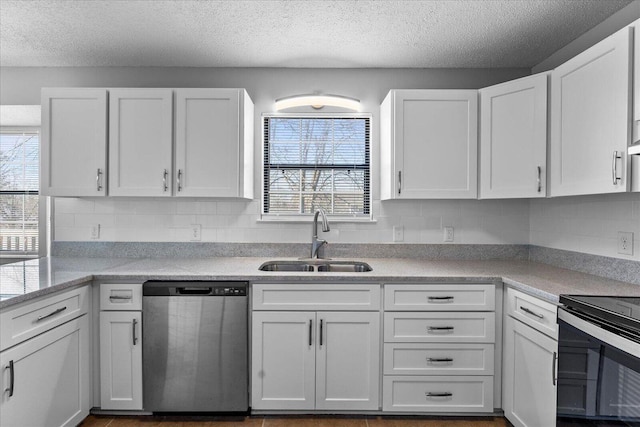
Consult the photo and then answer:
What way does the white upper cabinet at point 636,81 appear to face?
to the viewer's left

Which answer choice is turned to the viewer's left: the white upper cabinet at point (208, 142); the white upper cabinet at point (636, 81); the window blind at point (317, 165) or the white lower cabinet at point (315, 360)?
the white upper cabinet at point (636, 81)

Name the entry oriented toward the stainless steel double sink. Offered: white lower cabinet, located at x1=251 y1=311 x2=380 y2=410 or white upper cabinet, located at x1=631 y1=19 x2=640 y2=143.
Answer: the white upper cabinet

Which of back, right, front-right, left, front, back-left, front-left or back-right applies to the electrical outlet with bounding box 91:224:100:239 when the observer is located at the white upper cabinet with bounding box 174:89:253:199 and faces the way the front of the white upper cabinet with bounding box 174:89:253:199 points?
back-right

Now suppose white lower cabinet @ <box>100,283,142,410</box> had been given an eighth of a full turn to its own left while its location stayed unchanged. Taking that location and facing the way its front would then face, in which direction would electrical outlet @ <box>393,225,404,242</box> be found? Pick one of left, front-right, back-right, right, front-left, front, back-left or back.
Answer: front-left

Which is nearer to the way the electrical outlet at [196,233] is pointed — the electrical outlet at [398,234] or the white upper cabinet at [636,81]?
the white upper cabinet

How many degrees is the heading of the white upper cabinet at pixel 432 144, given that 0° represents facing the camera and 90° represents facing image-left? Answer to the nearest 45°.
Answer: approximately 0°

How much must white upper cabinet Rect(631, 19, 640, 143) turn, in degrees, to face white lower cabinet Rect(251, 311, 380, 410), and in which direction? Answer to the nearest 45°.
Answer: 0° — it already faces it
